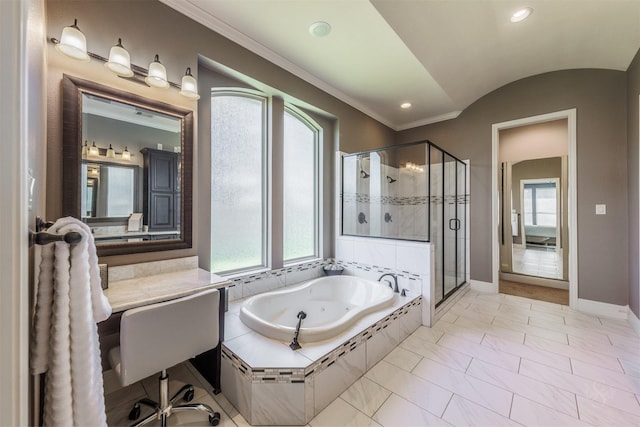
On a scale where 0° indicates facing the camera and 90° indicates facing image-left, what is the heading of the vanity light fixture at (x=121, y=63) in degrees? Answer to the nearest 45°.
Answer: approximately 315°

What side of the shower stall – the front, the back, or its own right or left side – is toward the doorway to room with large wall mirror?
front

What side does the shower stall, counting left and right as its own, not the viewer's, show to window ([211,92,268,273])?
right

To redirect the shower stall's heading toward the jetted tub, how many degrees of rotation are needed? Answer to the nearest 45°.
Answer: approximately 90° to its right

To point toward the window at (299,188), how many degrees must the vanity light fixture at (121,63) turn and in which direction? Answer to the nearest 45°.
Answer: approximately 45° to its left

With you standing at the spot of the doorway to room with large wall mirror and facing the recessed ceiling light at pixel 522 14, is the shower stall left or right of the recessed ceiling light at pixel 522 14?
right

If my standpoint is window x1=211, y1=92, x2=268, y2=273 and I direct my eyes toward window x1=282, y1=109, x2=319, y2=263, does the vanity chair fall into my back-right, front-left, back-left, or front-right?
back-right

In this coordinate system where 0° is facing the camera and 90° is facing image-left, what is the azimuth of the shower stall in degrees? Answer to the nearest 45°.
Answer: approximately 315°
